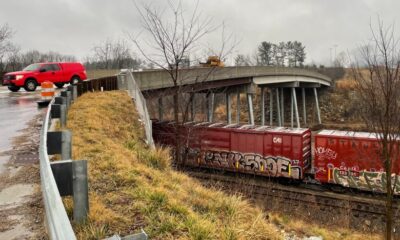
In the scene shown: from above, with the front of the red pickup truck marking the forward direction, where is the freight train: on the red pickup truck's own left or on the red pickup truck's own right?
on the red pickup truck's own left

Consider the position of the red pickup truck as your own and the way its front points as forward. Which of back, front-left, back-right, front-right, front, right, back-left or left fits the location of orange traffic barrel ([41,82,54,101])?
front-left

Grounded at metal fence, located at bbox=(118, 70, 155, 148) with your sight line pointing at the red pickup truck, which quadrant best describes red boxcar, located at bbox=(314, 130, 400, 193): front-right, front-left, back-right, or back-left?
back-right

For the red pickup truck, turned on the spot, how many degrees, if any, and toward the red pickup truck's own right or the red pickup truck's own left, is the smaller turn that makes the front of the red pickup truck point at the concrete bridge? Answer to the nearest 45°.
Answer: approximately 135° to the red pickup truck's own left

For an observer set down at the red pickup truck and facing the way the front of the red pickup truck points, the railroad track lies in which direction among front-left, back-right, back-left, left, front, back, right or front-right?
left

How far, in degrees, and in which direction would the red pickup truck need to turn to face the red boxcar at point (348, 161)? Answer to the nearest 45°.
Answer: approximately 90° to its left

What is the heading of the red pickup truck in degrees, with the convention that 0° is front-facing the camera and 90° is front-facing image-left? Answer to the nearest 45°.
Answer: approximately 45°

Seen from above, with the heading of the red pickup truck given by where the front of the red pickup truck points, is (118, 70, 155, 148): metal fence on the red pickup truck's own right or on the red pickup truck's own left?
on the red pickup truck's own left
